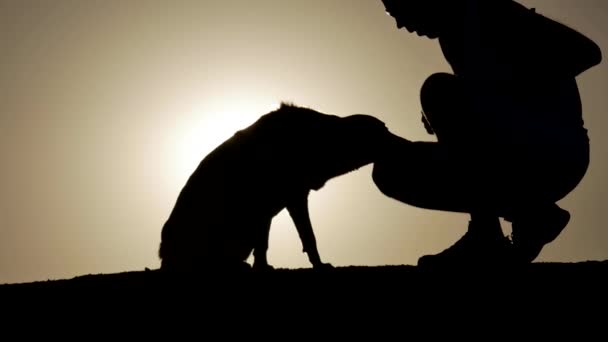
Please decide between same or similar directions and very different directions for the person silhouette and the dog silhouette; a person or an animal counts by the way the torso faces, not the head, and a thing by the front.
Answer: very different directions

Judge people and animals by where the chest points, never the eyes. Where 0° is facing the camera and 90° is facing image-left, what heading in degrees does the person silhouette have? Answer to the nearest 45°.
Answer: approximately 90°

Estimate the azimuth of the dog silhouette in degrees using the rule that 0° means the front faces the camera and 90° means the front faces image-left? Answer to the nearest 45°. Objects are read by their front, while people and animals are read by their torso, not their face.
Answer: approximately 270°

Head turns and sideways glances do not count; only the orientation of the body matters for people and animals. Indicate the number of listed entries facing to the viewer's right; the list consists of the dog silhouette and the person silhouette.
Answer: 1
